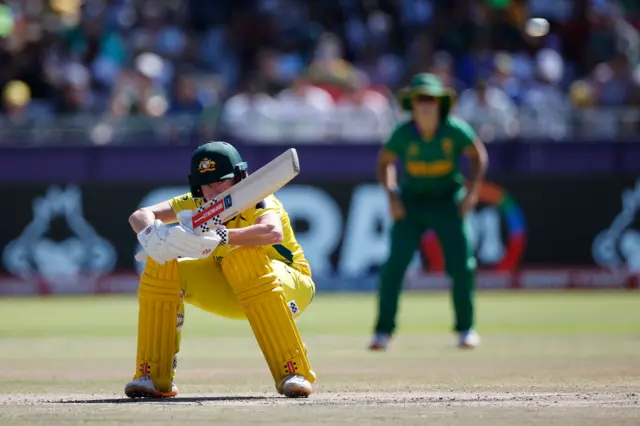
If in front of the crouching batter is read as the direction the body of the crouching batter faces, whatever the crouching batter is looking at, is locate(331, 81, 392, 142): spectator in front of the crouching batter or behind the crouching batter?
behind

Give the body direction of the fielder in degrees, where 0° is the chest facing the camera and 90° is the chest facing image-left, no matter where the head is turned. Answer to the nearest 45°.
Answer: approximately 0°

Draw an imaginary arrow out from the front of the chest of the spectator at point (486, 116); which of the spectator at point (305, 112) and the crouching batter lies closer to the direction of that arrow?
the crouching batter

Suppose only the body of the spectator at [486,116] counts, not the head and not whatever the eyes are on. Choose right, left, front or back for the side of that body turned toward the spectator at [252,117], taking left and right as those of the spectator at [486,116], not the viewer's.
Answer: right

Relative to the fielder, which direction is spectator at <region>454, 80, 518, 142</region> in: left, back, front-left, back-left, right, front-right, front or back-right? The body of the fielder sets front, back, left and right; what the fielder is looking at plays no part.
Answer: back

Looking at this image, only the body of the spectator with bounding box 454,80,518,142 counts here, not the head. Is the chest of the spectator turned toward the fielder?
yes

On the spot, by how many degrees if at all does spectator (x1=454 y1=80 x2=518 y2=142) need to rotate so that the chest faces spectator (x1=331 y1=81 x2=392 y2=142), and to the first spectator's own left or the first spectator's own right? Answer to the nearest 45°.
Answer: approximately 90° to the first spectator's own right

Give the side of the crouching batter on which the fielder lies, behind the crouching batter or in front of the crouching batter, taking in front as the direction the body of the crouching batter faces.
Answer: behind

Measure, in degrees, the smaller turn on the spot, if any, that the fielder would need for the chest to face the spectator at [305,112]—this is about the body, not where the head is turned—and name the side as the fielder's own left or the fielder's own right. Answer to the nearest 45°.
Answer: approximately 180°

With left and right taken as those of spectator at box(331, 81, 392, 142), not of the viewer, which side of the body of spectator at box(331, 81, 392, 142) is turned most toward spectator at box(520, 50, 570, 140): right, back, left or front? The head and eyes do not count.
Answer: left

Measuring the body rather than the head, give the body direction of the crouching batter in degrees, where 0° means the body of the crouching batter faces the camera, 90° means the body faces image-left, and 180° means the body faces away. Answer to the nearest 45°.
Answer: approximately 45°

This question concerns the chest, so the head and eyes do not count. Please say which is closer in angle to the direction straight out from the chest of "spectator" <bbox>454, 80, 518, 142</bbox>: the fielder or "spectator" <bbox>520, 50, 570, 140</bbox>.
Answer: the fielder

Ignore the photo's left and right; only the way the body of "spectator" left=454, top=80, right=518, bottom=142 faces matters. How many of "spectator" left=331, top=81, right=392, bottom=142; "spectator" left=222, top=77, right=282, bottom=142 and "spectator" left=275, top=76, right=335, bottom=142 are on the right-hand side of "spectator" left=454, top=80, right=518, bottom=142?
3
